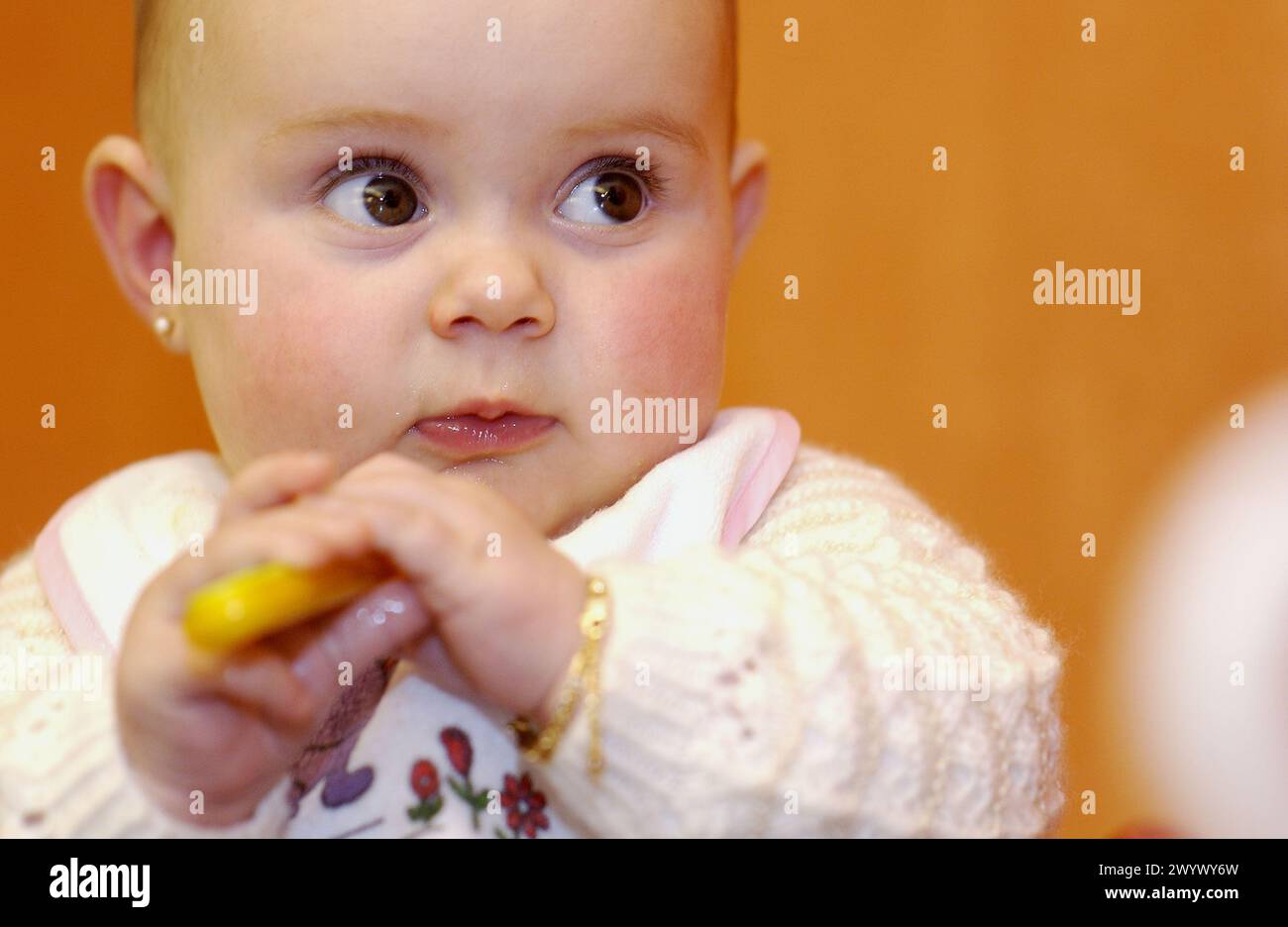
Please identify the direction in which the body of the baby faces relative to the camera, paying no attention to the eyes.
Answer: toward the camera
